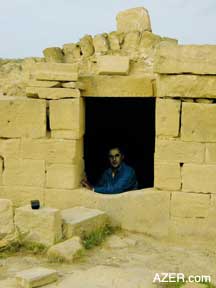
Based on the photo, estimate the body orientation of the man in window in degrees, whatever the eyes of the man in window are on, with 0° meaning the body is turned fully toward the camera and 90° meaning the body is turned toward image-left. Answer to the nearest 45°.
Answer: approximately 45°

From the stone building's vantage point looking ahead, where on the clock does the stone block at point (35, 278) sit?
The stone block is roughly at 1 o'clock from the stone building.

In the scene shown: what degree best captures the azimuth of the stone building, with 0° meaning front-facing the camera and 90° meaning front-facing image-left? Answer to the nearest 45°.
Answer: approximately 0°

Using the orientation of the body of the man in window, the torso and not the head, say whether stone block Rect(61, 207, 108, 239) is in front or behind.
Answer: in front

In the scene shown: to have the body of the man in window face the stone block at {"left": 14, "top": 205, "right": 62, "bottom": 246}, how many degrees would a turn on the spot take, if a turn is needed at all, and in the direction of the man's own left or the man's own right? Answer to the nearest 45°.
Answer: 0° — they already face it
